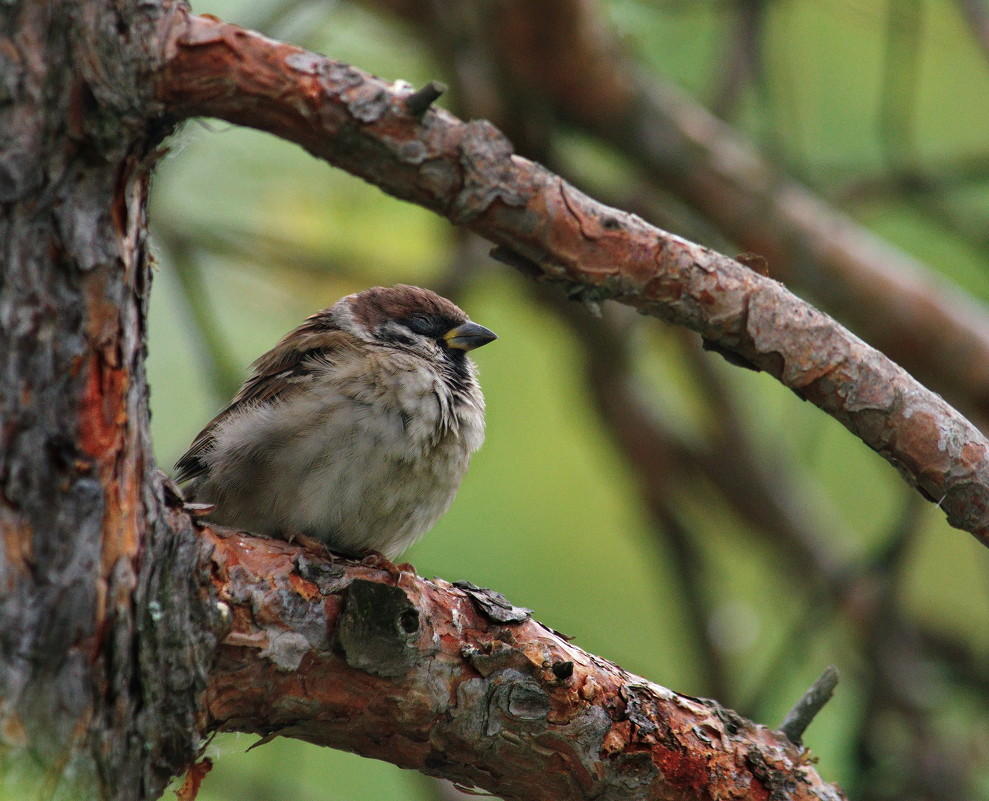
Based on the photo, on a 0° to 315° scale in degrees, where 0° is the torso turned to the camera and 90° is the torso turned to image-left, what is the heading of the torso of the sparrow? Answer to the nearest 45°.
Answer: approximately 270°

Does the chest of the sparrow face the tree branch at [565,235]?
no

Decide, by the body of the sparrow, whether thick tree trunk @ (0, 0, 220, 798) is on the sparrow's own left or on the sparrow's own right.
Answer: on the sparrow's own right
